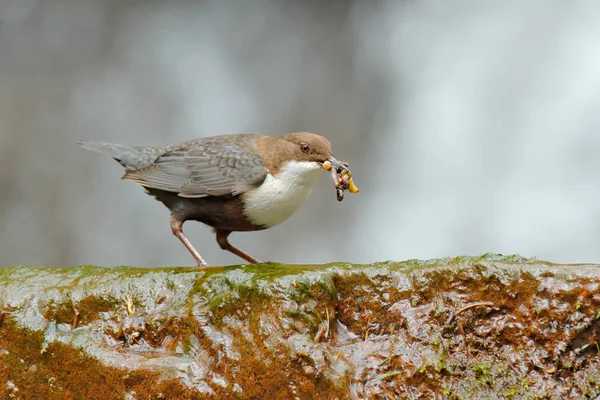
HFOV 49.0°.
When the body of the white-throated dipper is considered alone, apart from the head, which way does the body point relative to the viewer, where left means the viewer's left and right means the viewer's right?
facing to the right of the viewer
